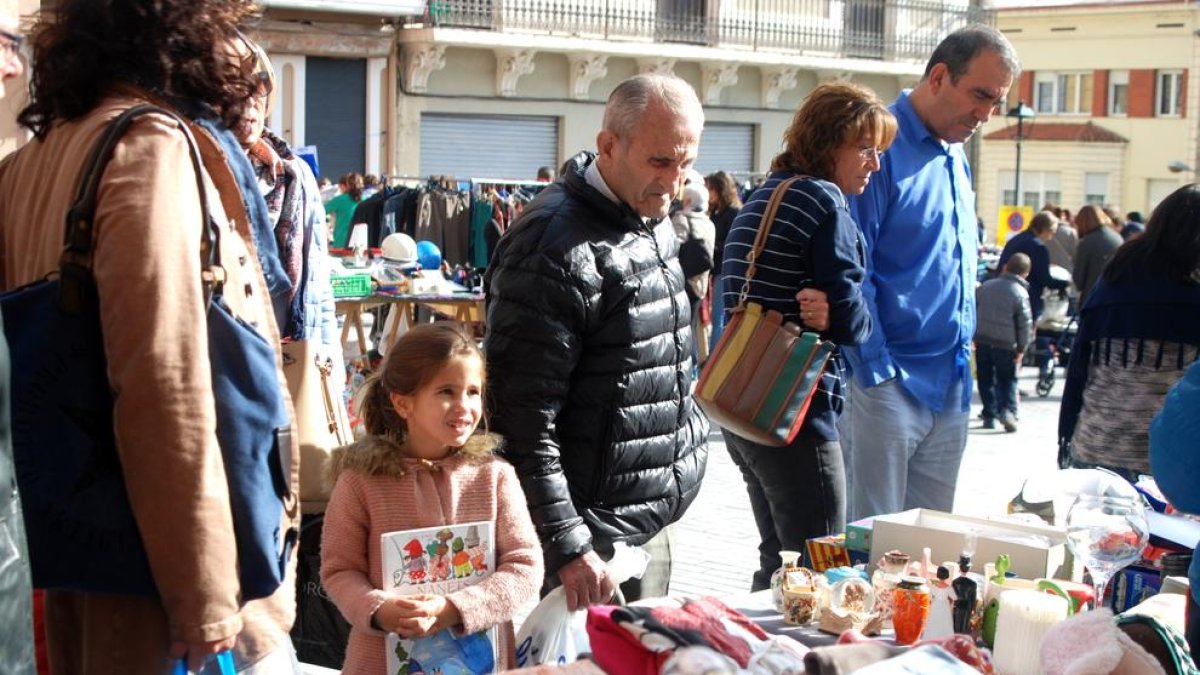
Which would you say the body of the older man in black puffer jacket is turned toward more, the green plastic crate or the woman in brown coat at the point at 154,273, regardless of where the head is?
the woman in brown coat

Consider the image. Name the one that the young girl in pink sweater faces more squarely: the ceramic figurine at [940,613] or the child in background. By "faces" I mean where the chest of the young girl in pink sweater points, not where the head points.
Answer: the ceramic figurine

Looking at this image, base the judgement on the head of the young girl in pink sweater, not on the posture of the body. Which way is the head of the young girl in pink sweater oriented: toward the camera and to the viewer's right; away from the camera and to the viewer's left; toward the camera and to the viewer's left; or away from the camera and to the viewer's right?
toward the camera and to the viewer's right

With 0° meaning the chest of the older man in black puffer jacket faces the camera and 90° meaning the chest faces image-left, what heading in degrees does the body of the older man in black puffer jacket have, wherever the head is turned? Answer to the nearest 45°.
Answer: approximately 315°

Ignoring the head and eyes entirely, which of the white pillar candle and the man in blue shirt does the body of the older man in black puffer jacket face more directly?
the white pillar candle

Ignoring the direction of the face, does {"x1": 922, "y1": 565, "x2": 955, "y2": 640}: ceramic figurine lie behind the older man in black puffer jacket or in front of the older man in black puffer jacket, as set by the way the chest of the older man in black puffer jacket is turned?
in front

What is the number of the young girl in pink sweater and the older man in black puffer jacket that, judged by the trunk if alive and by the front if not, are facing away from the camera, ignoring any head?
0

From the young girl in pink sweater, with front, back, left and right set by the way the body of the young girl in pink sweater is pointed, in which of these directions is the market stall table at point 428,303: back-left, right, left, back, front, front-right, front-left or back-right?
back

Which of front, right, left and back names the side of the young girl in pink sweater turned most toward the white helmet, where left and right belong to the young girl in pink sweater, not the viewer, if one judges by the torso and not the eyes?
back

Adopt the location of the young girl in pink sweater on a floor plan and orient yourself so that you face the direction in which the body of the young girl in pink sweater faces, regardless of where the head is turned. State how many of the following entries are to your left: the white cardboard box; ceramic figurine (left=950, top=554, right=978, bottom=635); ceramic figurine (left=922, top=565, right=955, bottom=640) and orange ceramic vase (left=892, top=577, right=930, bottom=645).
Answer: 4

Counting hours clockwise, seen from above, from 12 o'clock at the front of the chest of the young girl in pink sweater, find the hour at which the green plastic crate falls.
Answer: The green plastic crate is roughly at 6 o'clock from the young girl in pink sweater.

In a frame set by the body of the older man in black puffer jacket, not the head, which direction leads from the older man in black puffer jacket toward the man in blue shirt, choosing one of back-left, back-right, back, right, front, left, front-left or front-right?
left

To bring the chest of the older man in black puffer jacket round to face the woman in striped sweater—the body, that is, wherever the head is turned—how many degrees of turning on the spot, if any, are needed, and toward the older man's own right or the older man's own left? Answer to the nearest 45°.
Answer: approximately 90° to the older man's own left
